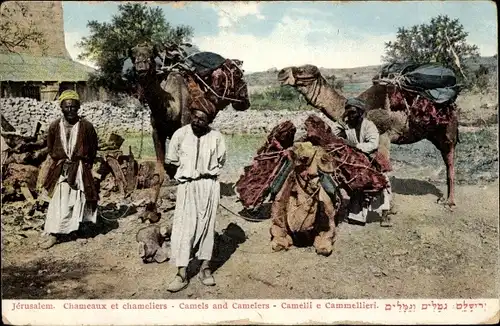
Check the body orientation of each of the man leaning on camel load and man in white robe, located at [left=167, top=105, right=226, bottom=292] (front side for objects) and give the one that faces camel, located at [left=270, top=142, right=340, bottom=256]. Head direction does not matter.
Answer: the man leaning on camel load

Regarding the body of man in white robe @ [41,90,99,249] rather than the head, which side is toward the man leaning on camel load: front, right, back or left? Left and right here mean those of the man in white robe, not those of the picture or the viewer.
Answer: left

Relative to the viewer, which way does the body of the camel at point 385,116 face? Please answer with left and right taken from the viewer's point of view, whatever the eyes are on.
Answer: facing to the left of the viewer

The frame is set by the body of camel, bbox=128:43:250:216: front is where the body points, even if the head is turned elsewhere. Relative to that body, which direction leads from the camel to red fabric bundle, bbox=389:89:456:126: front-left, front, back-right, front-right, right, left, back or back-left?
back-left

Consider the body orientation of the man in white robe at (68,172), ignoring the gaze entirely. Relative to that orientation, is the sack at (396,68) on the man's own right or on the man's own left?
on the man's own left

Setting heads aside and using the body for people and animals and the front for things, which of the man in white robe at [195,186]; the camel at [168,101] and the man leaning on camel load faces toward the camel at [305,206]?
the man leaning on camel load

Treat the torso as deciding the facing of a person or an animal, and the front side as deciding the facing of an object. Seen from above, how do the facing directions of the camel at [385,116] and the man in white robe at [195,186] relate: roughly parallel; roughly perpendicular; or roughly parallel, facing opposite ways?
roughly perpendicular
